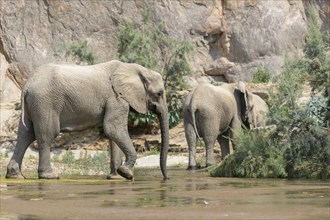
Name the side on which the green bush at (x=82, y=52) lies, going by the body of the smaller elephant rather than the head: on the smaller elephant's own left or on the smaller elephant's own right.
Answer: on the smaller elephant's own left

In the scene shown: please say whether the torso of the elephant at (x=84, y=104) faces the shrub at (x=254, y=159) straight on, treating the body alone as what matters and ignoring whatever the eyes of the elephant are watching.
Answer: yes

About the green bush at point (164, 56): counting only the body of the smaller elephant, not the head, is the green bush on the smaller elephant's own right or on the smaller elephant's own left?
on the smaller elephant's own left

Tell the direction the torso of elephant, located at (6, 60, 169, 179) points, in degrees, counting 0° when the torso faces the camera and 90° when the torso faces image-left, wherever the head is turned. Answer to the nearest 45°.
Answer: approximately 270°

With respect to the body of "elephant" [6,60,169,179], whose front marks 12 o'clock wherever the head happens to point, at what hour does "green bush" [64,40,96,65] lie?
The green bush is roughly at 9 o'clock from the elephant.

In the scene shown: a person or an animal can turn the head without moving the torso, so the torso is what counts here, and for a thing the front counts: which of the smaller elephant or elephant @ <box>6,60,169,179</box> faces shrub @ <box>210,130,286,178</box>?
the elephant

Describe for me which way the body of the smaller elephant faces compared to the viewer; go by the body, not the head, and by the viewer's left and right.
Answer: facing away from the viewer and to the right of the viewer

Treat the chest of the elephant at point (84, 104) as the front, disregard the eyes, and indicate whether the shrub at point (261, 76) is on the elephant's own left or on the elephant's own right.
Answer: on the elephant's own left
